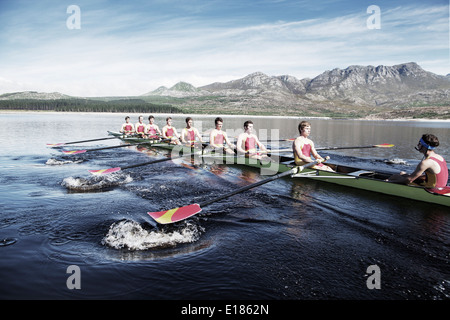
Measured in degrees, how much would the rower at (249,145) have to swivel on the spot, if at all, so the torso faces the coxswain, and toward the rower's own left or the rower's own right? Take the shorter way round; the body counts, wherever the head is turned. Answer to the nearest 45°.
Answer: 0° — they already face them

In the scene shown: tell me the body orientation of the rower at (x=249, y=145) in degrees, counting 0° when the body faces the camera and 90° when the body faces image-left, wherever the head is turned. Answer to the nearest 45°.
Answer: approximately 315°

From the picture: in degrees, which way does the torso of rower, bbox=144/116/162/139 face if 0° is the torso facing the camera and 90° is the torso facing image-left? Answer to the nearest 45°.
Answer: approximately 315°

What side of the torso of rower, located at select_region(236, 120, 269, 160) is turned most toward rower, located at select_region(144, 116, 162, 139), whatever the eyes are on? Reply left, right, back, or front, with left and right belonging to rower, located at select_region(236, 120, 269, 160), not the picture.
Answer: back

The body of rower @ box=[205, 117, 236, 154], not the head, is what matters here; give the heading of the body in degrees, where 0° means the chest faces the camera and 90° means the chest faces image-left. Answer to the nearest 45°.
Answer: approximately 315°

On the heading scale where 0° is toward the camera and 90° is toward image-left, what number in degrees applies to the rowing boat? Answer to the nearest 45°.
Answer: approximately 135°

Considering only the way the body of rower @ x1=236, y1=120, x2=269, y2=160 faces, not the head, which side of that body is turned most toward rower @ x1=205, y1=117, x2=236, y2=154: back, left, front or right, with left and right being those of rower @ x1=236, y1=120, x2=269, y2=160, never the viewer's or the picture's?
back

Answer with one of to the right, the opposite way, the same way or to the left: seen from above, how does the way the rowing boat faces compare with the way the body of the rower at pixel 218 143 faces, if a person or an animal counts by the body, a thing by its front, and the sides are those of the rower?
the opposite way
